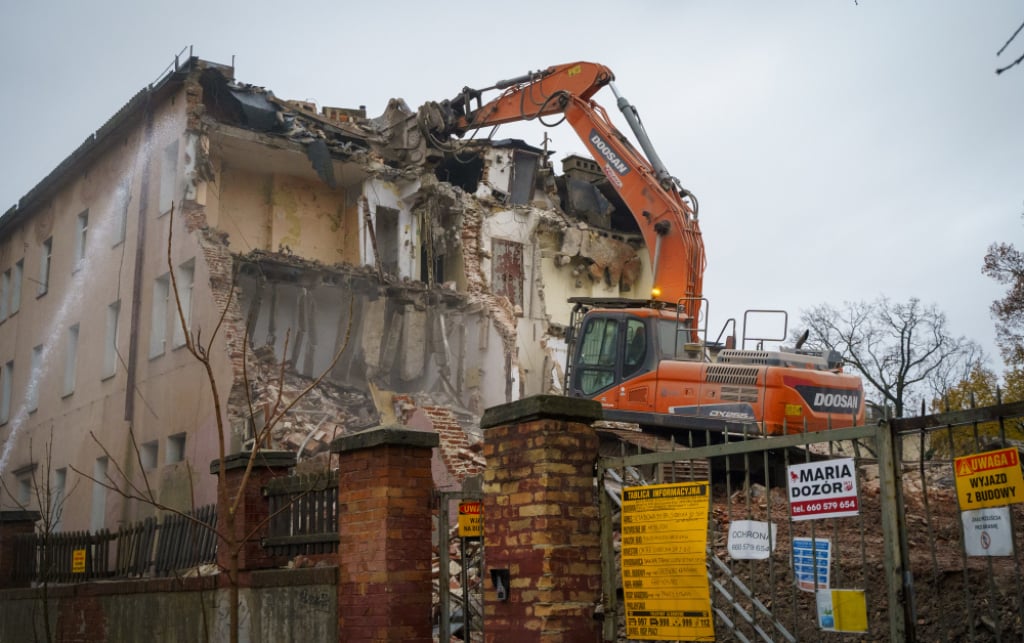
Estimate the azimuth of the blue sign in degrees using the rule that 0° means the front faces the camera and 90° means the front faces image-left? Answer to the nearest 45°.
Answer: approximately 0°

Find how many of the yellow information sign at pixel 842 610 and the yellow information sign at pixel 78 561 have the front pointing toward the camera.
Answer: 2

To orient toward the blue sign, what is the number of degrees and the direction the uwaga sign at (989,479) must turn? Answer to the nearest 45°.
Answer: approximately 135° to its right

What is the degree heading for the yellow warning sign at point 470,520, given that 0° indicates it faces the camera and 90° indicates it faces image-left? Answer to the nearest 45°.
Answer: approximately 0°

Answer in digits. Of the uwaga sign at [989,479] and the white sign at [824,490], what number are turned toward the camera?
2
